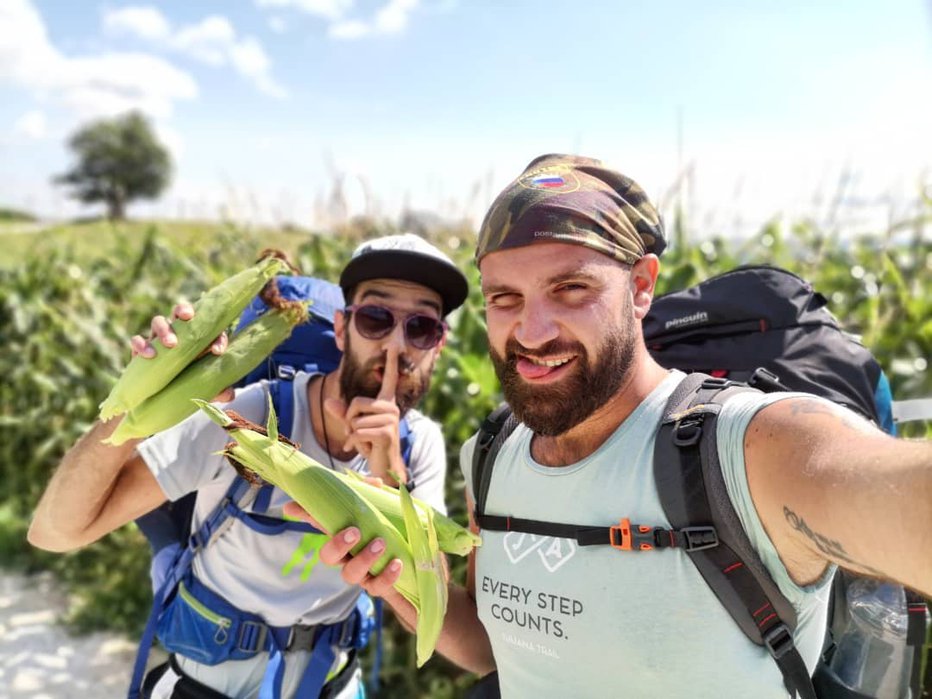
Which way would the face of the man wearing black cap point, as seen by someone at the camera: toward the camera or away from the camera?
toward the camera

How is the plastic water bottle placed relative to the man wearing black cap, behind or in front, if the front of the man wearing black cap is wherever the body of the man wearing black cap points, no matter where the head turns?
in front

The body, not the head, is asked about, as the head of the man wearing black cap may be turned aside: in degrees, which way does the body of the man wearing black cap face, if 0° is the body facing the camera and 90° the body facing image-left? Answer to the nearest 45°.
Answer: approximately 315°
